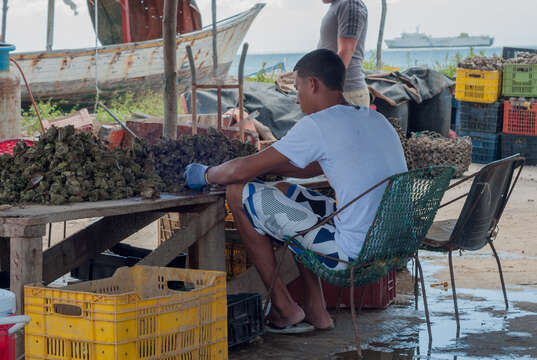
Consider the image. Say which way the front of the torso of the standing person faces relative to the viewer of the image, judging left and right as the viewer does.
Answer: facing to the left of the viewer

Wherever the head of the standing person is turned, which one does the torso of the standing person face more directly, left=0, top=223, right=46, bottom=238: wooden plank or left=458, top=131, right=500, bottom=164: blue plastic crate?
the wooden plank

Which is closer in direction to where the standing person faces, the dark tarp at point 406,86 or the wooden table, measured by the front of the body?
the wooden table

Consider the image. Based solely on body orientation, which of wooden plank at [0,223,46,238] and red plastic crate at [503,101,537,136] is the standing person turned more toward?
the wooden plank

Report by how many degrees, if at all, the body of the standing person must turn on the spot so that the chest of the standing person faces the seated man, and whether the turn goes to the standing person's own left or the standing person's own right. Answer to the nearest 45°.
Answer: approximately 90° to the standing person's own left

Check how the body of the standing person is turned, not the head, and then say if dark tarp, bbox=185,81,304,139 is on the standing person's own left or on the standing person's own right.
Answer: on the standing person's own right

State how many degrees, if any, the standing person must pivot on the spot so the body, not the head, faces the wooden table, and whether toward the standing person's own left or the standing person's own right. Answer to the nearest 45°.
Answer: approximately 45° to the standing person's own left
